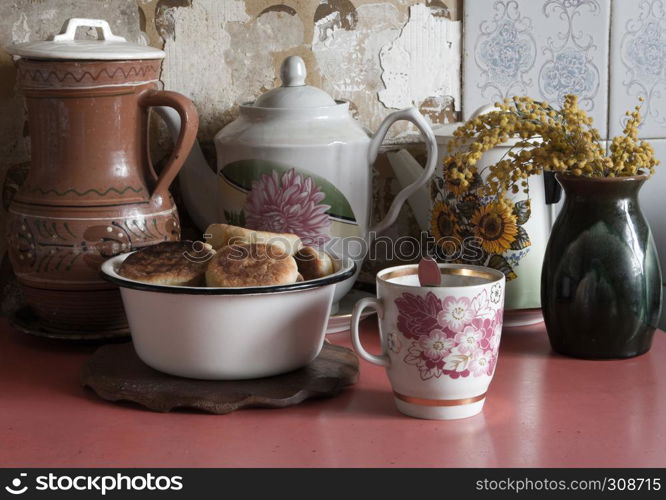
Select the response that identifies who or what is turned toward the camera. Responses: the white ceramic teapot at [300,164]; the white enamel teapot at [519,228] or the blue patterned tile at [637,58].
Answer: the blue patterned tile

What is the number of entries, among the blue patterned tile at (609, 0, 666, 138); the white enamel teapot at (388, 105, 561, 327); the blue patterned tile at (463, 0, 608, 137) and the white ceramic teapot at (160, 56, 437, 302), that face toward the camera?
2

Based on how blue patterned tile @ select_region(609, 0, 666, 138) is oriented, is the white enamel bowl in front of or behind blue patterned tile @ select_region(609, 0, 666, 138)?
in front

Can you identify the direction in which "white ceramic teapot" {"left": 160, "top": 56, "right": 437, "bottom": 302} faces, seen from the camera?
facing to the left of the viewer

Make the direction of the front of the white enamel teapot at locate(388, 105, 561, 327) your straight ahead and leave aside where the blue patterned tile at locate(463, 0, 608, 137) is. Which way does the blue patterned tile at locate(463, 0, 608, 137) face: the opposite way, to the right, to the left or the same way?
to the left

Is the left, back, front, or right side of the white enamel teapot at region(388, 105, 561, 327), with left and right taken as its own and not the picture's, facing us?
left

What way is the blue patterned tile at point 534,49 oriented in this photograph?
toward the camera

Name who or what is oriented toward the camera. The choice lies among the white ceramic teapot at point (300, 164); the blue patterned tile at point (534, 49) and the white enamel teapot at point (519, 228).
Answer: the blue patterned tile

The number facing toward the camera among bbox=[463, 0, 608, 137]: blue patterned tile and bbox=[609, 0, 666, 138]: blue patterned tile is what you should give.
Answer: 2

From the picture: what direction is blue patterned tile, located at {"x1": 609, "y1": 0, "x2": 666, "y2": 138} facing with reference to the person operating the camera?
facing the viewer
